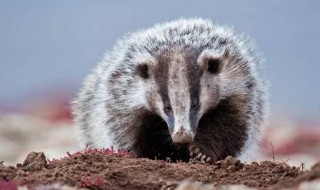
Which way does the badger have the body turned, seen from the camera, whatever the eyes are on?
toward the camera
